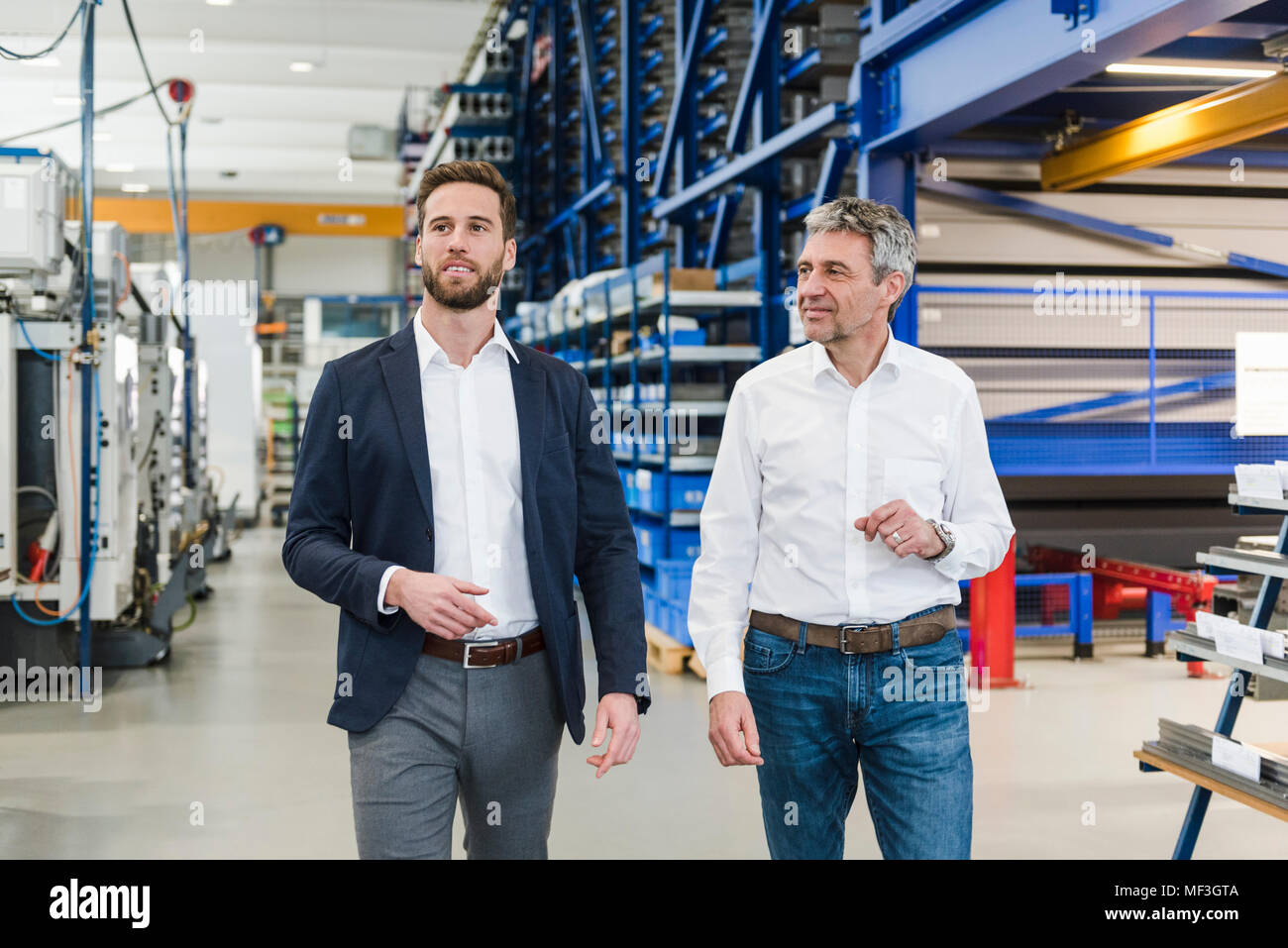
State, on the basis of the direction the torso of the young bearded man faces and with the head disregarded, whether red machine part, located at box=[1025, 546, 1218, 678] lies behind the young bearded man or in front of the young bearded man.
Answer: behind

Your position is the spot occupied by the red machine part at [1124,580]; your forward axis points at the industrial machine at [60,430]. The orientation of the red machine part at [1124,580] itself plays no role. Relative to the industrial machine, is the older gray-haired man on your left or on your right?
left

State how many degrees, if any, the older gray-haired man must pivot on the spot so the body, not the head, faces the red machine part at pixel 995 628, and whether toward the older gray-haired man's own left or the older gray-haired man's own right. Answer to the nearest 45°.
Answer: approximately 180°

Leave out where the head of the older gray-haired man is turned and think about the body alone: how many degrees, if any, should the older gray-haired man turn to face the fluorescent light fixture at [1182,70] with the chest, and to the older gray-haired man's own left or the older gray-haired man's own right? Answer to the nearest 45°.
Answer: approximately 180°

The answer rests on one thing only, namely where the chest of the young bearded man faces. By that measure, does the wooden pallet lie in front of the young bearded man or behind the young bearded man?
behind

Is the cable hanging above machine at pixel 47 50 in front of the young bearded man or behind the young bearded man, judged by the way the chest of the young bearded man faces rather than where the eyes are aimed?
behind

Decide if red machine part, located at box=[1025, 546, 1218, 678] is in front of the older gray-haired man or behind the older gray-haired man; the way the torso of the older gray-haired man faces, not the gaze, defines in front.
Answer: behind

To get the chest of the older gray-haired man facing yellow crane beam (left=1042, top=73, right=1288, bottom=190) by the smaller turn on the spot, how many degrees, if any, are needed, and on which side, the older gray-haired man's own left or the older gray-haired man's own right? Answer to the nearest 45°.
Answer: approximately 180°
